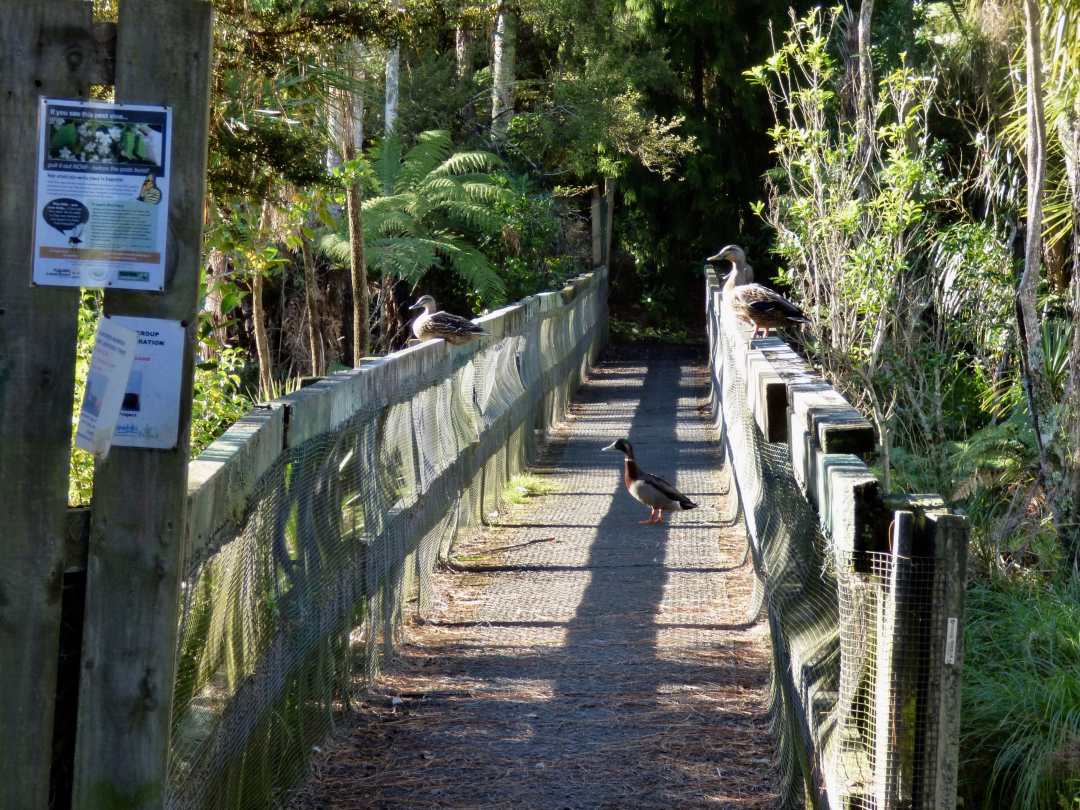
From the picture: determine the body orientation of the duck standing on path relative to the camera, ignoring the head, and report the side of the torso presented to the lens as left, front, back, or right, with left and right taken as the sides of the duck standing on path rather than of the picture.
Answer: left

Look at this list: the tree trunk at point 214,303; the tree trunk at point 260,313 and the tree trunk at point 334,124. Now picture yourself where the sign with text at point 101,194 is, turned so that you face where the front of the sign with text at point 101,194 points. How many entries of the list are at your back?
3

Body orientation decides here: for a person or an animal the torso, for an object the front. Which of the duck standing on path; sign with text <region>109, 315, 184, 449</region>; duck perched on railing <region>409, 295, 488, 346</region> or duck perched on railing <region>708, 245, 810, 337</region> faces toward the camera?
the sign with text

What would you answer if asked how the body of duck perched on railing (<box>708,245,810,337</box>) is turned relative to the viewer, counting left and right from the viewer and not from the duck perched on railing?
facing to the left of the viewer

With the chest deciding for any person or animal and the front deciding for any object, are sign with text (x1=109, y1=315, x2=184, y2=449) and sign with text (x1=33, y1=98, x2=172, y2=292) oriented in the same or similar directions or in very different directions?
same or similar directions

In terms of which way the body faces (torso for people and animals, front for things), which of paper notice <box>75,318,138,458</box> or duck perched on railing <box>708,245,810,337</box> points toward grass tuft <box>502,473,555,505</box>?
the duck perched on railing

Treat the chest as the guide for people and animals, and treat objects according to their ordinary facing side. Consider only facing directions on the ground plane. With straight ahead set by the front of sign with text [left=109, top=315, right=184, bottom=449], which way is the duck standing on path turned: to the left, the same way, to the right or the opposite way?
to the right

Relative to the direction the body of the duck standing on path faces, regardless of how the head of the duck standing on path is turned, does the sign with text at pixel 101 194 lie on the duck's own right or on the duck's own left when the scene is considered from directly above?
on the duck's own left

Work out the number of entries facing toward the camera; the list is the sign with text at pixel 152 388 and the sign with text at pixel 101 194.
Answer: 2

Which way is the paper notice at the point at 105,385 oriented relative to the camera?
toward the camera
